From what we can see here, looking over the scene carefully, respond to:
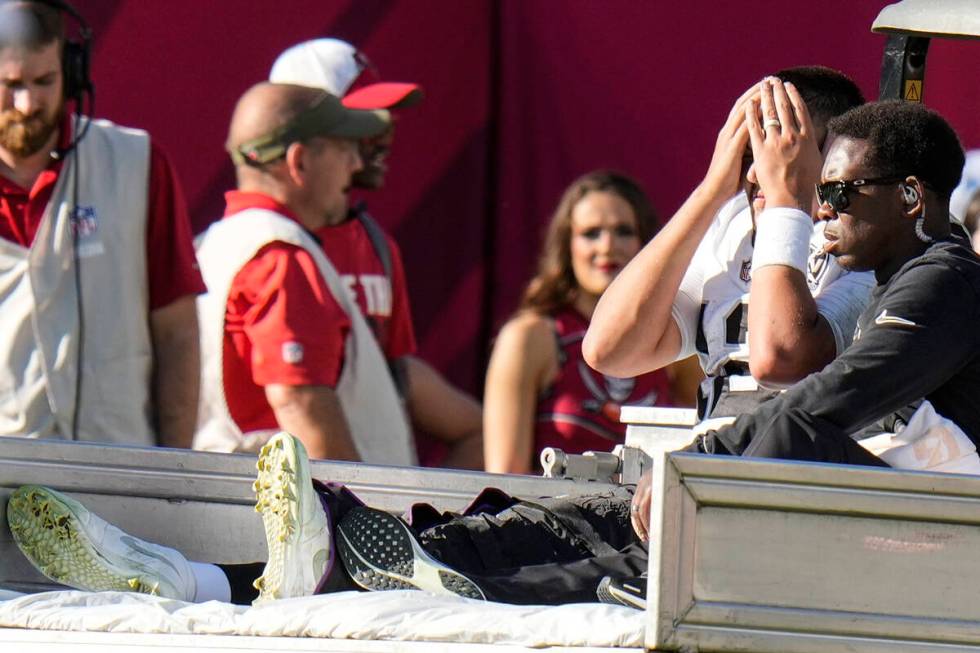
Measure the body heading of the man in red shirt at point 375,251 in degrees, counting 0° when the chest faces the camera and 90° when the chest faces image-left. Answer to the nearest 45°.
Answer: approximately 315°

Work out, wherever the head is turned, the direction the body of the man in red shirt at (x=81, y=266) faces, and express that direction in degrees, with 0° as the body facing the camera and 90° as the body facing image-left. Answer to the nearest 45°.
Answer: approximately 0°

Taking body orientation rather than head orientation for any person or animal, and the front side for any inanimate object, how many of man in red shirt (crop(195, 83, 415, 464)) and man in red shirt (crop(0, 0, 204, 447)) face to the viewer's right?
1

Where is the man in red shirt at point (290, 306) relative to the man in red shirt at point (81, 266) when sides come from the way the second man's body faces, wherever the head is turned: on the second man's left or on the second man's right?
on the second man's left

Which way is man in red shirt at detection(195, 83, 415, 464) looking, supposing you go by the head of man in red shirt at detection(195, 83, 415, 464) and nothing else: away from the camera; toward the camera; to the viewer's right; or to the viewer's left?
to the viewer's right

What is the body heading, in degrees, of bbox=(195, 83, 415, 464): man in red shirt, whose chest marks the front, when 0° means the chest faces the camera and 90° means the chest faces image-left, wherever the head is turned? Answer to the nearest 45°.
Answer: approximately 270°

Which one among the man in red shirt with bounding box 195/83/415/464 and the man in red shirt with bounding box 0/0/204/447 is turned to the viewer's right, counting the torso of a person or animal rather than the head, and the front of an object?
the man in red shirt with bounding box 195/83/415/464

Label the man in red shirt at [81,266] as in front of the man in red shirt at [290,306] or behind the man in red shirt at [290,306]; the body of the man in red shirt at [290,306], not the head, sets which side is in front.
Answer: behind

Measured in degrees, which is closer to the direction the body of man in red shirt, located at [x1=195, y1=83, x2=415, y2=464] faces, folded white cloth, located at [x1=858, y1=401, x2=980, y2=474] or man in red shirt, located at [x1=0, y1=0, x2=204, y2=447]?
the folded white cloth

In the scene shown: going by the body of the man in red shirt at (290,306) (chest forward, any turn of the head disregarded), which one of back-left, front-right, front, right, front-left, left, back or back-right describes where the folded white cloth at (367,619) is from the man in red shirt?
right

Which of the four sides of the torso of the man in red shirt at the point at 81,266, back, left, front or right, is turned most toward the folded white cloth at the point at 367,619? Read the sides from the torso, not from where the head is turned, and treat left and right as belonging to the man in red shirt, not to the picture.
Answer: front

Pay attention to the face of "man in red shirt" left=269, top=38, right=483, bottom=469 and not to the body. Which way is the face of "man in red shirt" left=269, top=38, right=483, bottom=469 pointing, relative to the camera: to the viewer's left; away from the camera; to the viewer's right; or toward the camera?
to the viewer's right

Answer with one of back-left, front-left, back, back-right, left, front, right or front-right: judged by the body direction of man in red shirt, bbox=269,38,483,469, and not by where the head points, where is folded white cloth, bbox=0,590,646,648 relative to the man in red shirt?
front-right
